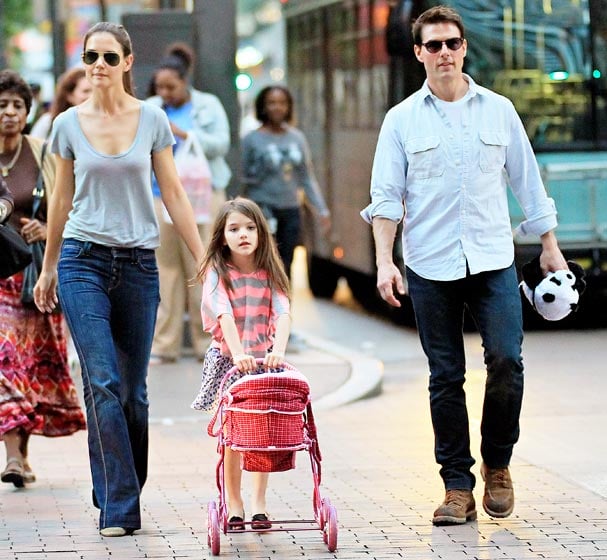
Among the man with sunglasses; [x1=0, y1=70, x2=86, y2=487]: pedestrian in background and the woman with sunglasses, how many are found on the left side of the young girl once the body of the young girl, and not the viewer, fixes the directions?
1

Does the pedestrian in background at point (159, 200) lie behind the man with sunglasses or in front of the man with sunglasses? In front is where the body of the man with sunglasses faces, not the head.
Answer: behind

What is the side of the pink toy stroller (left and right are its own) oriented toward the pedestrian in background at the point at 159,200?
back

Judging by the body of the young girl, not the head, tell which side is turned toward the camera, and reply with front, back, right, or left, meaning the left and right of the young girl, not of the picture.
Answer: front

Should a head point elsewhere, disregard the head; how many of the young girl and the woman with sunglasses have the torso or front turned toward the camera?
2

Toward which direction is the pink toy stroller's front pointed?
toward the camera

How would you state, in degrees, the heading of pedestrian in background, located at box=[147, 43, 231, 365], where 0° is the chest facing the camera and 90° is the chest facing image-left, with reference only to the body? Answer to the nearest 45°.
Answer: approximately 45°

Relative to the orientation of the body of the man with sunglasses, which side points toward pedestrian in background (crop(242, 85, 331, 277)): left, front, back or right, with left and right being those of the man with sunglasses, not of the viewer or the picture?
back

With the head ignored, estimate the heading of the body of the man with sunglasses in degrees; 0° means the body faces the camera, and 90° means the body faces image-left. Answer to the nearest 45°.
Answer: approximately 0°
